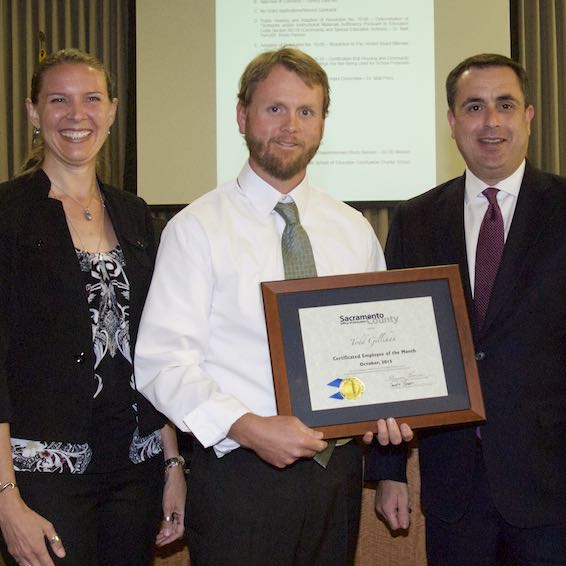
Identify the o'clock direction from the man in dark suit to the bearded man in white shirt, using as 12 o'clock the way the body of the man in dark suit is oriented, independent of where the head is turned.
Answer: The bearded man in white shirt is roughly at 2 o'clock from the man in dark suit.

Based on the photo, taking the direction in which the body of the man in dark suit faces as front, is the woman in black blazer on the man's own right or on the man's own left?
on the man's own right

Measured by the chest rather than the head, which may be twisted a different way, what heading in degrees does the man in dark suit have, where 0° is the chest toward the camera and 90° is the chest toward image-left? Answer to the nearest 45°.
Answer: approximately 0°
